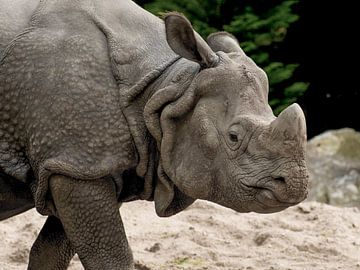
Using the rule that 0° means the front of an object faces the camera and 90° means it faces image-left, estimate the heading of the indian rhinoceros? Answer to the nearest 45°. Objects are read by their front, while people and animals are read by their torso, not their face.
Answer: approximately 270°

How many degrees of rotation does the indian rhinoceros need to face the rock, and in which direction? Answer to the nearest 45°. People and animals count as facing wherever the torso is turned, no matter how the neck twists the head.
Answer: approximately 45° to its left
